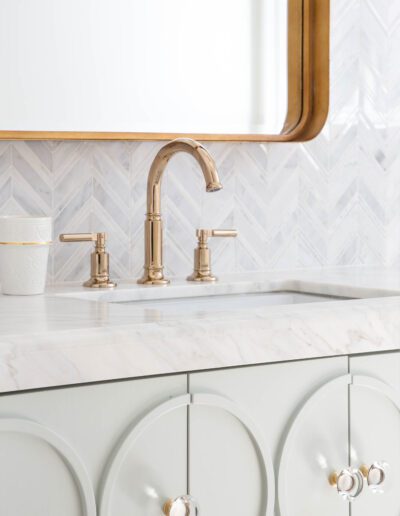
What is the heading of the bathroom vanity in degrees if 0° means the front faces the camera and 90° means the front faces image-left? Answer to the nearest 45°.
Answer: approximately 315°

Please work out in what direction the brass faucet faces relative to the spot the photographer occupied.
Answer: facing the viewer and to the right of the viewer
